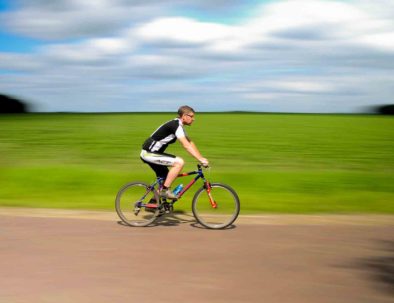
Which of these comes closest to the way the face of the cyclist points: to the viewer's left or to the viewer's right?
to the viewer's right

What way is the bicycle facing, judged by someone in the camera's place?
facing to the right of the viewer

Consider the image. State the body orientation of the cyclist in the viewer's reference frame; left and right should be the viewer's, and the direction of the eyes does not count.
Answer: facing to the right of the viewer
